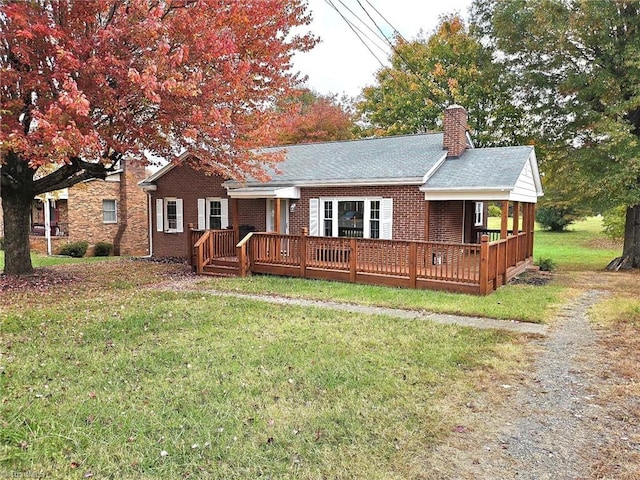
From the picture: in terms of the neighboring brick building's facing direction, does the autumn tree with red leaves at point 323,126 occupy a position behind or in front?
behind

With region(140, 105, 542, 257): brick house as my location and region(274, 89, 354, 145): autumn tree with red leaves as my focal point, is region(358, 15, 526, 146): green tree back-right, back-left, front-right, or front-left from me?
front-right

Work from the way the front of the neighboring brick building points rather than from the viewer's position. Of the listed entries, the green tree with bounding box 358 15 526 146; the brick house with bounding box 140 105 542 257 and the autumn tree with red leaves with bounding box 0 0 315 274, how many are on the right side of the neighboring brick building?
0

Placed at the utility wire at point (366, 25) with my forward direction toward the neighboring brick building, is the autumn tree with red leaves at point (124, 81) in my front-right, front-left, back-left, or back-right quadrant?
front-left

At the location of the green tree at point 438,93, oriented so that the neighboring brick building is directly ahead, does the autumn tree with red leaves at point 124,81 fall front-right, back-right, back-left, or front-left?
front-left

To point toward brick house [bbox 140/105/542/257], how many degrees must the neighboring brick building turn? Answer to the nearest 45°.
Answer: approximately 90° to its left

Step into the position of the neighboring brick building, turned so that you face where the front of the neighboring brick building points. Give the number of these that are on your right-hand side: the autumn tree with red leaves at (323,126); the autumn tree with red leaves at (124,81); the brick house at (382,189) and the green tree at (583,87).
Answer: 0

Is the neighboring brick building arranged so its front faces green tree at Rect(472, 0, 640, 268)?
no

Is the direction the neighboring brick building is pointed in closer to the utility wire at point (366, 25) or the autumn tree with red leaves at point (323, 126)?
the utility wire

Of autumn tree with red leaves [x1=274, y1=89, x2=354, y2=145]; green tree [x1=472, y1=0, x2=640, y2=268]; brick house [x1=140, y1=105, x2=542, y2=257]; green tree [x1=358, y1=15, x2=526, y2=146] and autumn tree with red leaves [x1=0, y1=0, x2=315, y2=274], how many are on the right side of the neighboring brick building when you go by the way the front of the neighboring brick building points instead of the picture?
0

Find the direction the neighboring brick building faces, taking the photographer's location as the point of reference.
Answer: facing the viewer and to the left of the viewer

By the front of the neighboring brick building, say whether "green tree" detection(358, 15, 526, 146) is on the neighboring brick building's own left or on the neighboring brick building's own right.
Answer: on the neighboring brick building's own left

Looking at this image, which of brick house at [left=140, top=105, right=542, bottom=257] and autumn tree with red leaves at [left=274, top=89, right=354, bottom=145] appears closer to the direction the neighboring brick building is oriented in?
the brick house

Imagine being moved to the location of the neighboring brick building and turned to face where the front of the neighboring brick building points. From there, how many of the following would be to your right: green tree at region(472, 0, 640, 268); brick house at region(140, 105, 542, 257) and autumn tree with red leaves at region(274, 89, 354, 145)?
0
